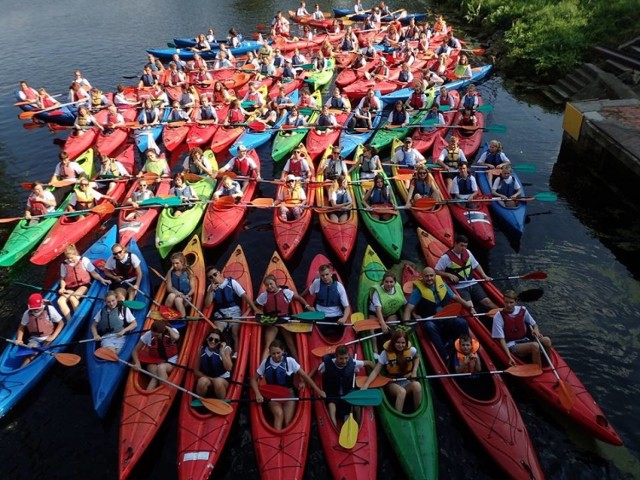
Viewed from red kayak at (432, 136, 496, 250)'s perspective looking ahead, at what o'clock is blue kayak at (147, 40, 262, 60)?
The blue kayak is roughly at 6 o'clock from the red kayak.

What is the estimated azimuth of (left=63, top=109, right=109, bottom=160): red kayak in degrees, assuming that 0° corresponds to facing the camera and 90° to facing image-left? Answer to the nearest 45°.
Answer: approximately 45°

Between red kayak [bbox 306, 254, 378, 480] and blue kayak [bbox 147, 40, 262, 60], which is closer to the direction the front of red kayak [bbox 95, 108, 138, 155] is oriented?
the red kayak

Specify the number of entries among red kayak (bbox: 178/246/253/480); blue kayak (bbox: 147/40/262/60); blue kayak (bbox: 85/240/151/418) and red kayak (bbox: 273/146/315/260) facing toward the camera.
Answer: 3

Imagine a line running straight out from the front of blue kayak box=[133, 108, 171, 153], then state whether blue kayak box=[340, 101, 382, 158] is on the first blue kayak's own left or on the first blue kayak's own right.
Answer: on the first blue kayak's own left

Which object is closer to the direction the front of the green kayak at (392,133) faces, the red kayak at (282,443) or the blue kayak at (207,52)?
the red kayak

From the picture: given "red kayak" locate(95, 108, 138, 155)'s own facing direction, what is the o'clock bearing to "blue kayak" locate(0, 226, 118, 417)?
The blue kayak is roughly at 11 o'clock from the red kayak.

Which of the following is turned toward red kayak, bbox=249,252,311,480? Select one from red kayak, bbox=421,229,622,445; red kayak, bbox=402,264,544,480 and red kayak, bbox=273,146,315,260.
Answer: red kayak, bbox=273,146,315,260

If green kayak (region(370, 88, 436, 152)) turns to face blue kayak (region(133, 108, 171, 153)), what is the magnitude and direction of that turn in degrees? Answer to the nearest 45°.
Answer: approximately 45° to its right

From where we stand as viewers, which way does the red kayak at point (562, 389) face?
facing the viewer and to the right of the viewer

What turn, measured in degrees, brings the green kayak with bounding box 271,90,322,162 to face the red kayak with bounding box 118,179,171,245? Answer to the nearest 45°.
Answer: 0° — it already faces it

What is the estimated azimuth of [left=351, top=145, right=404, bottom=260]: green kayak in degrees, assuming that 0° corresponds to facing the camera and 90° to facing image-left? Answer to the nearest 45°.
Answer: approximately 315°

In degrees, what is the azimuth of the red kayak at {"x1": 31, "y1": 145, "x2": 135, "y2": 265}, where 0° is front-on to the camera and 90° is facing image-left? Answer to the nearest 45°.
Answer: approximately 45°

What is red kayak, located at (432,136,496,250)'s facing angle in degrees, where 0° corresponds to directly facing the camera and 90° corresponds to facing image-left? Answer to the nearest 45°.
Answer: approximately 315°

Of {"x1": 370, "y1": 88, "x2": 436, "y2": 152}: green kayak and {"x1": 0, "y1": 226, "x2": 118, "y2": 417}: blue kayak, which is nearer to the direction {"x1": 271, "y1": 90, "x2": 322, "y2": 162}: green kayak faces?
the blue kayak

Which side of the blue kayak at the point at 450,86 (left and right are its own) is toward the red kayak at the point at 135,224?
front

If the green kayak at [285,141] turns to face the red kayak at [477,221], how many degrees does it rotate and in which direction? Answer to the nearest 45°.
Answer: approximately 90° to its left

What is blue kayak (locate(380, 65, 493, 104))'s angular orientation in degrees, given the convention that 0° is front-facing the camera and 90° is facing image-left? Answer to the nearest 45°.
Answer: approximately 45°
